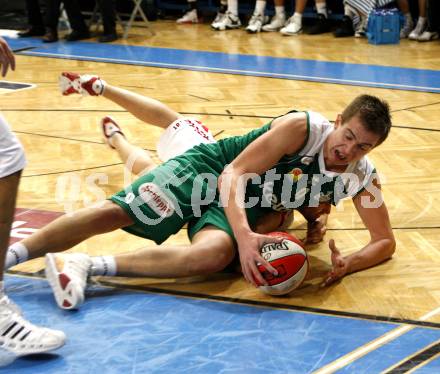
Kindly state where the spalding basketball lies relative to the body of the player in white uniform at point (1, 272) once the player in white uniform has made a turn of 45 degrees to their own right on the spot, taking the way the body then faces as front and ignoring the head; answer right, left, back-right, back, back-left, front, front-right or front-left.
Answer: front-left

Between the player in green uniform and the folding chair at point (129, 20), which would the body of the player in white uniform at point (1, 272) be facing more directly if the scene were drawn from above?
the player in green uniform

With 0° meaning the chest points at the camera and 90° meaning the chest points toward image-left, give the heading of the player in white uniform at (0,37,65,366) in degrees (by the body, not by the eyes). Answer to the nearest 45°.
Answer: approximately 270°

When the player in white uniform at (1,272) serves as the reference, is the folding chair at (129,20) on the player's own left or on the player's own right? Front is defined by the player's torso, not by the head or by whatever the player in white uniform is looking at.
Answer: on the player's own left
